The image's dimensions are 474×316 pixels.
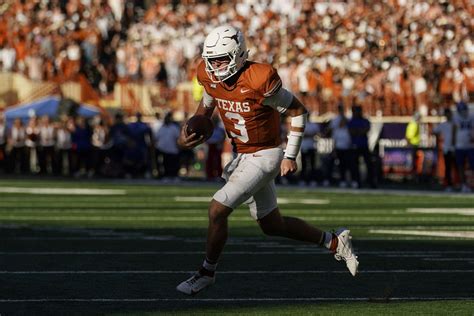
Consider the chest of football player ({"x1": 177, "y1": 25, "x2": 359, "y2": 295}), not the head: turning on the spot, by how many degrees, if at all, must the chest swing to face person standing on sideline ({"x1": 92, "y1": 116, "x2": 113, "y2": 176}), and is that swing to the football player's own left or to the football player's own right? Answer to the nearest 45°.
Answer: approximately 135° to the football player's own right

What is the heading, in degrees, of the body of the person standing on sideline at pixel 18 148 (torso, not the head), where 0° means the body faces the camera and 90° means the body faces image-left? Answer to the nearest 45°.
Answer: approximately 0°

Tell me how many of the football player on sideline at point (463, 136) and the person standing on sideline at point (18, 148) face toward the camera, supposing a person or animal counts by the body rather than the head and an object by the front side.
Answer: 2

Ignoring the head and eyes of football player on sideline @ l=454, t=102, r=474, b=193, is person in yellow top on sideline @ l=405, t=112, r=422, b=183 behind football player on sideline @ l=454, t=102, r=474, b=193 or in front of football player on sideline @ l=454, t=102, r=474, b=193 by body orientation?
behind

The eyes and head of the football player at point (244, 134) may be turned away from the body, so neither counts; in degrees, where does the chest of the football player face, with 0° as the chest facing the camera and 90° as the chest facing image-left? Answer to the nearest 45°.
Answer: approximately 45°

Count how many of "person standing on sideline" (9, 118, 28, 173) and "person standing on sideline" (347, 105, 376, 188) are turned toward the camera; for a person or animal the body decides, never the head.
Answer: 2

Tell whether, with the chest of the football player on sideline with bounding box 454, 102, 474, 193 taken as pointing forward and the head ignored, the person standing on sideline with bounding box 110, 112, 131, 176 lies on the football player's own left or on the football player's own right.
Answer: on the football player's own right

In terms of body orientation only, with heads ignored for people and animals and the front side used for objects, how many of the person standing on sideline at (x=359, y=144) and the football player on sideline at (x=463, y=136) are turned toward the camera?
2

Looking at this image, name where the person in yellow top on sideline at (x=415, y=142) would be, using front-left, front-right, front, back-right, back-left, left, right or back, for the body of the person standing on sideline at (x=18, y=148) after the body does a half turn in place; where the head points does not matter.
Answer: back-right

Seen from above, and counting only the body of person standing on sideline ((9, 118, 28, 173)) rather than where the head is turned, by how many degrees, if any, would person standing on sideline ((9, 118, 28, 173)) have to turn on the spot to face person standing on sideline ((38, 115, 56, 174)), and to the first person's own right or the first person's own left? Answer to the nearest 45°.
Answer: approximately 45° to the first person's own left
